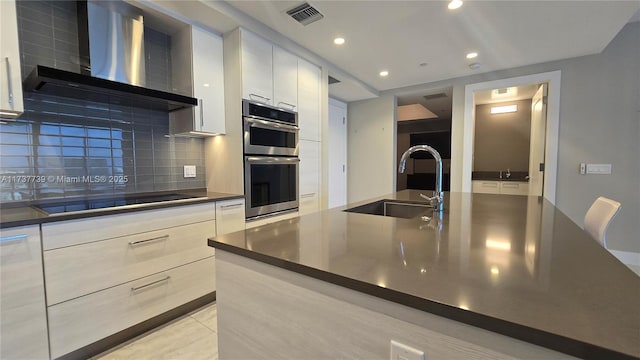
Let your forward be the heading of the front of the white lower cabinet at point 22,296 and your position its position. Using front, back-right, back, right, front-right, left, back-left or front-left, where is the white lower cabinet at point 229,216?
left

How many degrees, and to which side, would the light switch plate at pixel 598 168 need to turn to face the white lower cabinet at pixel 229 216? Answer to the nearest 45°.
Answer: approximately 45° to its right

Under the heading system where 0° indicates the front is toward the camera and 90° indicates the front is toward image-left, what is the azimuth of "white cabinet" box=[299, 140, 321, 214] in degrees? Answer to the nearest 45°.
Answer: approximately 315°

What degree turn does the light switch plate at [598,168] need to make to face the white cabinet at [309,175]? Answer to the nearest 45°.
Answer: approximately 45° to its right

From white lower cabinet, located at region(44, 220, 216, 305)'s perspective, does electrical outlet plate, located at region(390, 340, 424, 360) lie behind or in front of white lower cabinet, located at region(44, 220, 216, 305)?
in front

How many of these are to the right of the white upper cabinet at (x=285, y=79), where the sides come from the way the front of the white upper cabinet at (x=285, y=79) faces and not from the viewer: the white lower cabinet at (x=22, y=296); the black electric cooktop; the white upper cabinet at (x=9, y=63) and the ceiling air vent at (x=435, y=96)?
3

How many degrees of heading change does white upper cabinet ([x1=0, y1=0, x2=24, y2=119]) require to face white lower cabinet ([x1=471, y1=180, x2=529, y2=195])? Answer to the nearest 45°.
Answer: approximately 45° to its left
